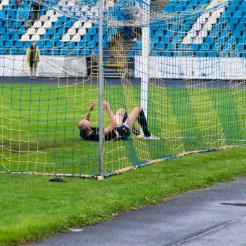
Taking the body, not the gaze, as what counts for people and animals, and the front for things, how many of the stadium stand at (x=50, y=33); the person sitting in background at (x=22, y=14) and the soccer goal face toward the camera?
2

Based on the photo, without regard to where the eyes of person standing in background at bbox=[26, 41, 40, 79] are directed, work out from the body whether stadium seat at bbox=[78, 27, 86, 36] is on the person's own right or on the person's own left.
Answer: on the person's own left

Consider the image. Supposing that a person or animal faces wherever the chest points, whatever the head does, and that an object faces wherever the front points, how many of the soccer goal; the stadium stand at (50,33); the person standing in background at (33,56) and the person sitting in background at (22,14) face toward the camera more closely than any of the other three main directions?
3

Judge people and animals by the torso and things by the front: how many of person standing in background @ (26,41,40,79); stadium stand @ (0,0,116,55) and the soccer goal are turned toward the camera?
2

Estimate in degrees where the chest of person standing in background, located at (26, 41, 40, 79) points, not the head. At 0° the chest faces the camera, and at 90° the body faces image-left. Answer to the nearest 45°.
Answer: approximately 0°

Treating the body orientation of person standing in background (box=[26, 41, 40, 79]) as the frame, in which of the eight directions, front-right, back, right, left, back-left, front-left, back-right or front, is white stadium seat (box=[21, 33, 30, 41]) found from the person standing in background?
back
